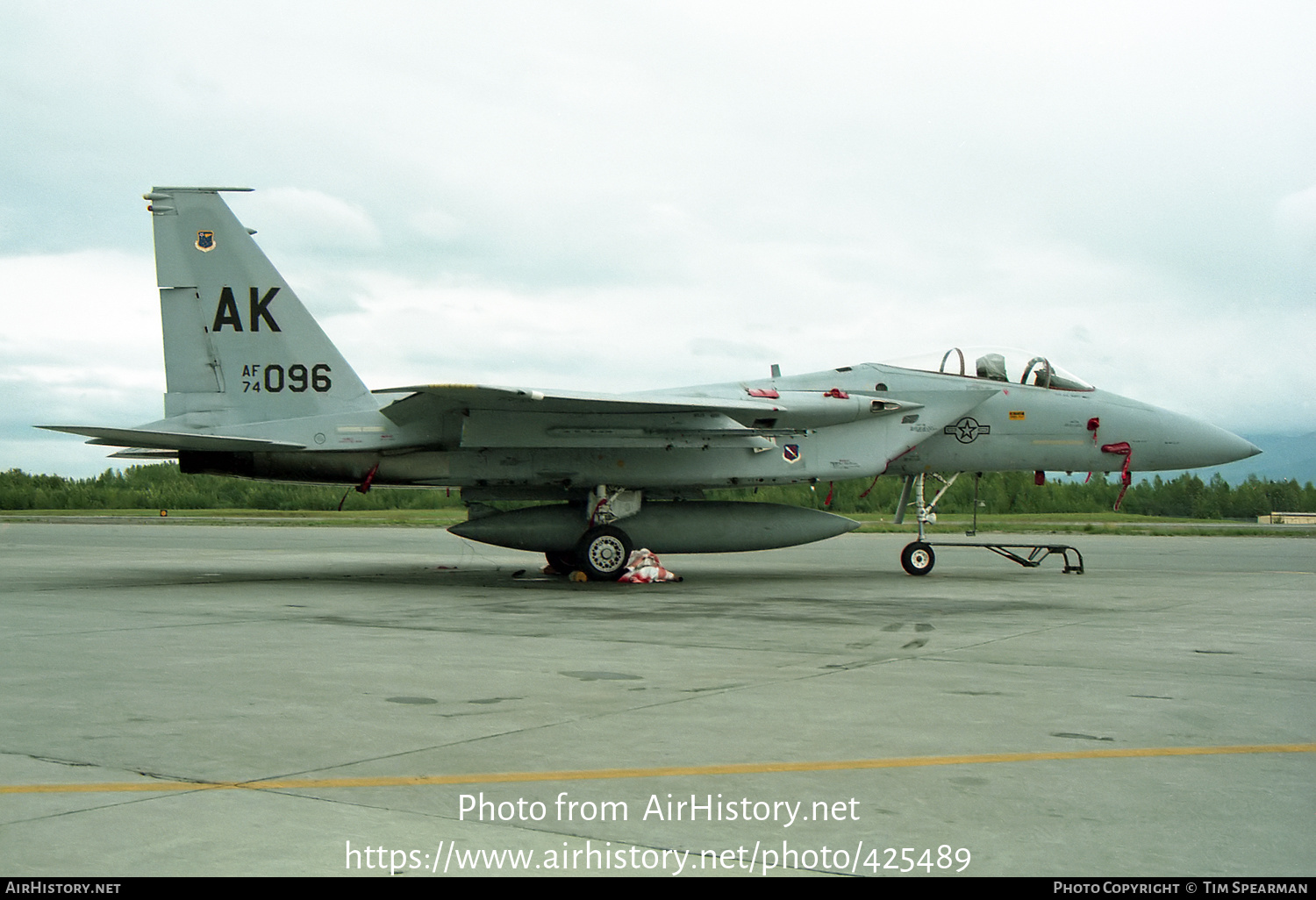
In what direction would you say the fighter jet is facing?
to the viewer's right
